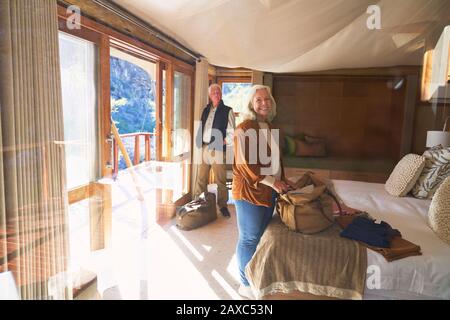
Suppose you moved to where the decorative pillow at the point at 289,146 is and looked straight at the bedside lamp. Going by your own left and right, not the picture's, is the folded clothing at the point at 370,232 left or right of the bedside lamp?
right

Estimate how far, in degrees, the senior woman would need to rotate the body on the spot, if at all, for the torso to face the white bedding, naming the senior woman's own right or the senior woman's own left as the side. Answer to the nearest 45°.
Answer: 0° — they already face it

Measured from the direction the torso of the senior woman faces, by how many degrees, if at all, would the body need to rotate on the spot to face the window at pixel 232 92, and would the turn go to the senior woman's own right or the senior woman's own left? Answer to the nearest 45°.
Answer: approximately 135° to the senior woman's own left

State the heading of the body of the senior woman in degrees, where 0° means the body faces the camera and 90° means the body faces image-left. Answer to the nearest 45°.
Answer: approximately 315°

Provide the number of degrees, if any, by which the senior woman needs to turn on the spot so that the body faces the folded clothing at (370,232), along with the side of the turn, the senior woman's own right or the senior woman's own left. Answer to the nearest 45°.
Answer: approximately 45° to the senior woman's own left

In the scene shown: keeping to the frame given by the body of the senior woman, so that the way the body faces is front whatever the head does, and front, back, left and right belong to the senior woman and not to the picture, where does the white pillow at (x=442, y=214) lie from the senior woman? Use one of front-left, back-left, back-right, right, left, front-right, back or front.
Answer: front-left

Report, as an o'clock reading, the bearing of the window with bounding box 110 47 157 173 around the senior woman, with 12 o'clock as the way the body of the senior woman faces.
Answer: The window is roughly at 6 o'clock from the senior woman.

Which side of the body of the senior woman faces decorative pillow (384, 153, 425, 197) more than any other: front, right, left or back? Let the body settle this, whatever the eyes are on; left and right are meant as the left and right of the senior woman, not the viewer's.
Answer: left

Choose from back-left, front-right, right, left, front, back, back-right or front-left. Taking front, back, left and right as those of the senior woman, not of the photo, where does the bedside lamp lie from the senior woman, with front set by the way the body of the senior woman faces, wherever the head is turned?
left

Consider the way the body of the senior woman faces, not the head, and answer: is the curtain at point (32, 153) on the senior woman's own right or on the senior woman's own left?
on the senior woman's own right

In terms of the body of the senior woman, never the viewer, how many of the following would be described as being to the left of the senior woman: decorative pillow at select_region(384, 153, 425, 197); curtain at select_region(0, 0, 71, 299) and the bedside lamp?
2
